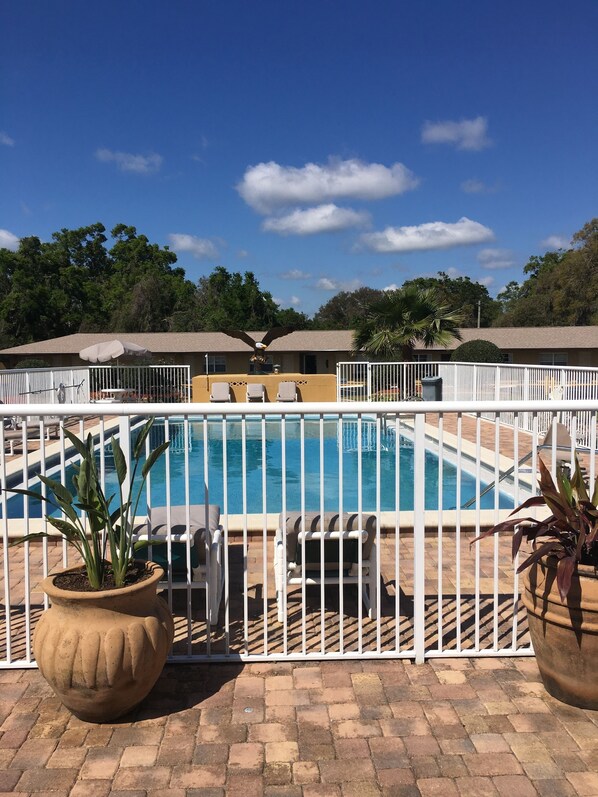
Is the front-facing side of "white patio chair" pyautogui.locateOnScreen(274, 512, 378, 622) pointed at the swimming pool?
yes

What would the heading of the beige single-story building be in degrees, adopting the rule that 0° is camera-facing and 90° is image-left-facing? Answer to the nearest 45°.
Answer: approximately 0°

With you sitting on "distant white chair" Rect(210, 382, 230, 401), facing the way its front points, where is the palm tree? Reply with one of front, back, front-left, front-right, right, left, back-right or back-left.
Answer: left

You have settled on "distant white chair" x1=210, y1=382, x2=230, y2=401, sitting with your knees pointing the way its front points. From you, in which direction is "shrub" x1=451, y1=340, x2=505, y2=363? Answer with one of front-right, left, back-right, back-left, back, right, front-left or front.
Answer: left

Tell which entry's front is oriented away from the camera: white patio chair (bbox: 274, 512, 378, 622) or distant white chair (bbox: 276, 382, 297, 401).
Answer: the white patio chair

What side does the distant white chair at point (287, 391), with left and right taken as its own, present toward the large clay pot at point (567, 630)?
front

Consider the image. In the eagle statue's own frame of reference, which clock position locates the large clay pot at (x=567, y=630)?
The large clay pot is roughly at 12 o'clock from the eagle statue.

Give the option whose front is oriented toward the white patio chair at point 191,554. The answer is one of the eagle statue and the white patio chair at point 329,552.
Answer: the eagle statue

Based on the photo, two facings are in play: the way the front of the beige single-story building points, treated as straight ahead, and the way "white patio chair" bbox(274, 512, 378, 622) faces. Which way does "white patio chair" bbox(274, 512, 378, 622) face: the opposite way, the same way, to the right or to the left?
the opposite way

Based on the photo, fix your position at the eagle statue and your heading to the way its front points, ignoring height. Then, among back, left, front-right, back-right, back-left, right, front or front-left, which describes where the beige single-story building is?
back

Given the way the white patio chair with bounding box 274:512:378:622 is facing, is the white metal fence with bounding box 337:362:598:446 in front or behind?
in front

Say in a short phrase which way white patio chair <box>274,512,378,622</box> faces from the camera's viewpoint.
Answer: facing away from the viewer

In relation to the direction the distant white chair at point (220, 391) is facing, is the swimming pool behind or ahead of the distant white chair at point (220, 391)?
ahead

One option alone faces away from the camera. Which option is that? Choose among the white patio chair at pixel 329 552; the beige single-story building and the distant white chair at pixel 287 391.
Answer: the white patio chair

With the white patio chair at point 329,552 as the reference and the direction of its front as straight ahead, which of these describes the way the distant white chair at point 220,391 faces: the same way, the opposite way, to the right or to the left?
the opposite way

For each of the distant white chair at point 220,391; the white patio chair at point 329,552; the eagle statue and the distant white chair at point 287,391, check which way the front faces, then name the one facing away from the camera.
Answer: the white patio chair

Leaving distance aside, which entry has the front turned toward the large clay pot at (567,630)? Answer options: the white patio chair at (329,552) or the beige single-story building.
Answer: the beige single-story building
